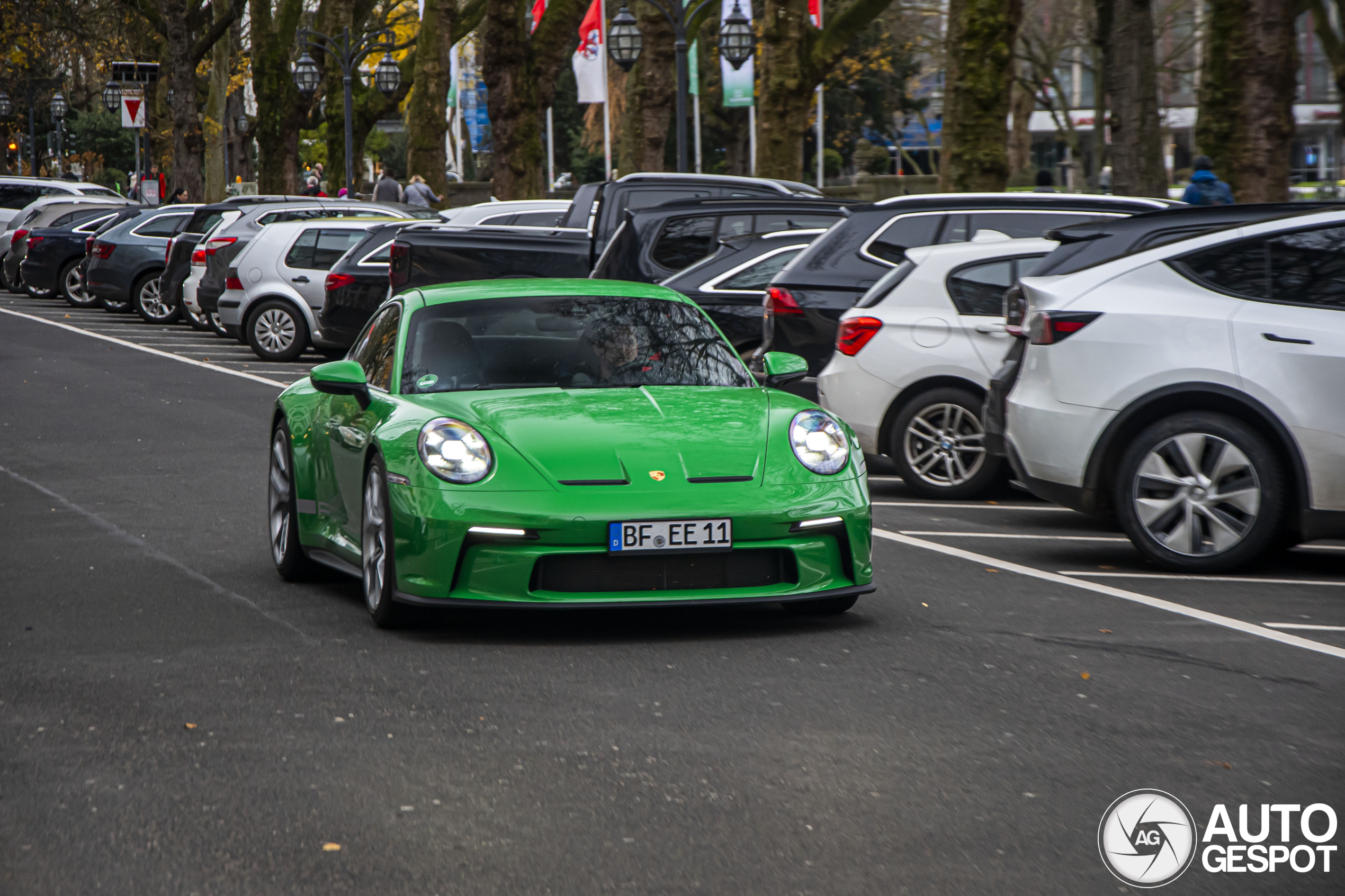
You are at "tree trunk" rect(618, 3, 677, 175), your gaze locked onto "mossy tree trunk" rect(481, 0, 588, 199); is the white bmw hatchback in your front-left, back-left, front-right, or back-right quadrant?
back-left

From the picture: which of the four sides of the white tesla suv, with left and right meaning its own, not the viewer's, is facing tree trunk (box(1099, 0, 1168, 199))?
left

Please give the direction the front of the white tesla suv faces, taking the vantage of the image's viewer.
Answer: facing to the right of the viewer

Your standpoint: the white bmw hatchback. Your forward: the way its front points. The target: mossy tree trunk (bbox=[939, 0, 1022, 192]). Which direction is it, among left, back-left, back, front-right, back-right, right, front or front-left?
left

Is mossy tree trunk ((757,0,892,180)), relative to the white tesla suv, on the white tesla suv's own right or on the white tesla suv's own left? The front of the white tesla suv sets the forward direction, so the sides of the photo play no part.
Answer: on the white tesla suv's own left

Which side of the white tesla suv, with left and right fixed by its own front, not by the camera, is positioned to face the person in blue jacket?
left

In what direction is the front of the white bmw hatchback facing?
to the viewer's right

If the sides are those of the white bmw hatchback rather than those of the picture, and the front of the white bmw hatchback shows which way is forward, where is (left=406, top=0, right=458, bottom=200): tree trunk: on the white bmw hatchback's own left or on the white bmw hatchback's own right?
on the white bmw hatchback's own left

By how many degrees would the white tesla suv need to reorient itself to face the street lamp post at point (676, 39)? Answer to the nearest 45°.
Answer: approximately 90° to its left
